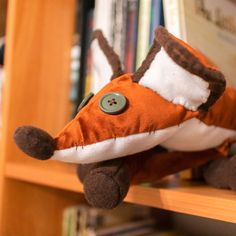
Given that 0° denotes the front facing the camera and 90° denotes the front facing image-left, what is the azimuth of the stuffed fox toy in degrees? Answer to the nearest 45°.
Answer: approximately 45°
